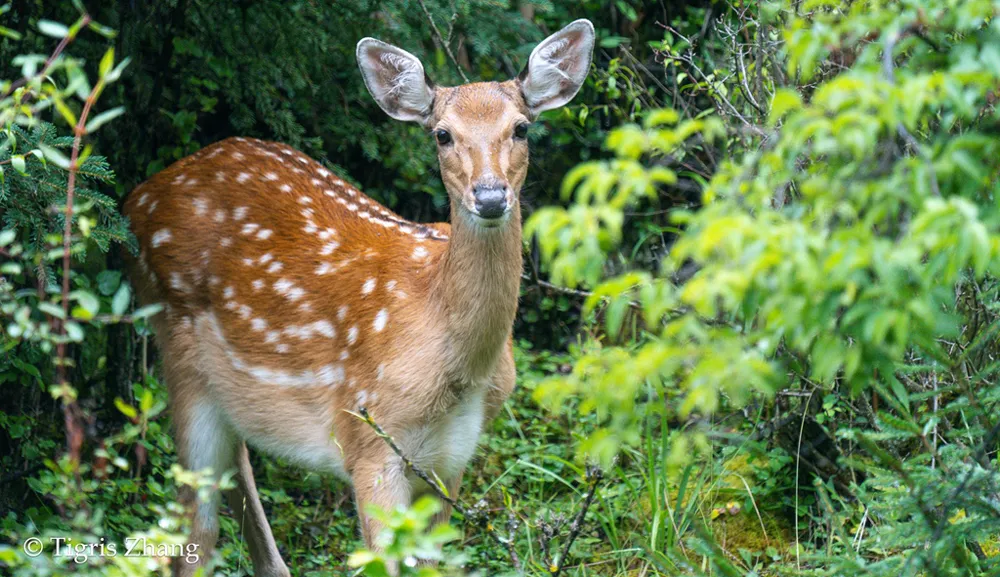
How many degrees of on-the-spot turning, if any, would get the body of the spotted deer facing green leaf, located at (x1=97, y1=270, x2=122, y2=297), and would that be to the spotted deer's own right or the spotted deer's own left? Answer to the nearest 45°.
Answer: approximately 180°

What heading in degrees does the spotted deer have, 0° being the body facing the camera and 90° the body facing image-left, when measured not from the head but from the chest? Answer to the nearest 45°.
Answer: approximately 315°

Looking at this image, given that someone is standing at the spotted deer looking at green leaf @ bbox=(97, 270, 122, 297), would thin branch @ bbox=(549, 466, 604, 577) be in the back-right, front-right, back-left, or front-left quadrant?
back-left

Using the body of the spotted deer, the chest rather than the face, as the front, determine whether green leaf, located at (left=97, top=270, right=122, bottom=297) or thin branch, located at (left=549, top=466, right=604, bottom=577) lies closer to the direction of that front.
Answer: the thin branch

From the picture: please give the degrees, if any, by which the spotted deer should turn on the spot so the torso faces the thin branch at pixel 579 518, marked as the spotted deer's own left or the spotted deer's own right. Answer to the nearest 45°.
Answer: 0° — it already faces it
